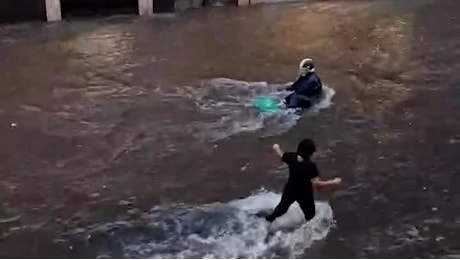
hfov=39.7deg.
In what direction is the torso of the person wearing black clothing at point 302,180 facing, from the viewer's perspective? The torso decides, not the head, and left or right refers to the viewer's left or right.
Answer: facing away from the viewer and to the right of the viewer

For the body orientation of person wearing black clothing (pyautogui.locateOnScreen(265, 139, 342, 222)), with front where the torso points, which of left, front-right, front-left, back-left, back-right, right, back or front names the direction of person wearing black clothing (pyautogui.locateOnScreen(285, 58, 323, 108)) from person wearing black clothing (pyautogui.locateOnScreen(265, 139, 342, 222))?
front-left

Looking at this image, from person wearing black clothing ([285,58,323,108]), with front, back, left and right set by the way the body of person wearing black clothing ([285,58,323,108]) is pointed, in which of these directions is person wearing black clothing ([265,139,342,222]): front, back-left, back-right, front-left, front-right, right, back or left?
front-left

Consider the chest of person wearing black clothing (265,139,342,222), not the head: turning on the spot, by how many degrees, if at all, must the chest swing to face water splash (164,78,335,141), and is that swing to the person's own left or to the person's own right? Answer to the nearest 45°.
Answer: approximately 45° to the person's own left

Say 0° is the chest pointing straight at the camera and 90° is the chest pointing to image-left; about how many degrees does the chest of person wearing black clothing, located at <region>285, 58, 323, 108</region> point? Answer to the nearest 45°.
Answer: approximately 45°

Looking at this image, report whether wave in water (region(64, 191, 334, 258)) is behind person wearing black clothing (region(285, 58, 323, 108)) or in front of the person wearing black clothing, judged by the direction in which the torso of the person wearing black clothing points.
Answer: in front
